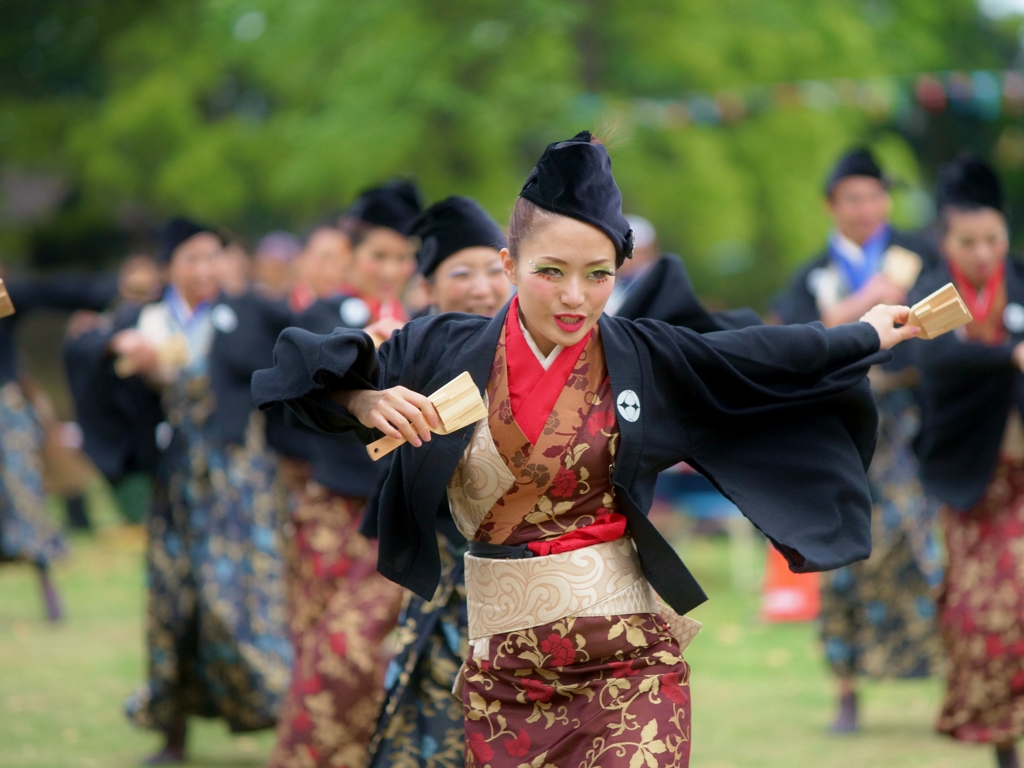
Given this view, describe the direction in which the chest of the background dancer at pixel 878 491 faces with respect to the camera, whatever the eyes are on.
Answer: toward the camera

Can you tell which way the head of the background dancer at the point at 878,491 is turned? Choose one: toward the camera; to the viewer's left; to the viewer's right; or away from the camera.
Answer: toward the camera

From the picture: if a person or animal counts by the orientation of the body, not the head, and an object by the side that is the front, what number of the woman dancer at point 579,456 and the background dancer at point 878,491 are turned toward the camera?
2

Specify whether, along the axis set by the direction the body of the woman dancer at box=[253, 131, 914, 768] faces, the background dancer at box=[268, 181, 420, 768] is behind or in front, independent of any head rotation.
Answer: behind

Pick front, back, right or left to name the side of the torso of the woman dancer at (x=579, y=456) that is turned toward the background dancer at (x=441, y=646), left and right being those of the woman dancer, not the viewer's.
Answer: back

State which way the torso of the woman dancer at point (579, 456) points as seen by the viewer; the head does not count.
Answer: toward the camera

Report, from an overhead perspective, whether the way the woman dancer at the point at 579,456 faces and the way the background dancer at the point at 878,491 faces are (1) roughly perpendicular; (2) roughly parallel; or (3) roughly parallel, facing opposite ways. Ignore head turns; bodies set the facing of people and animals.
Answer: roughly parallel

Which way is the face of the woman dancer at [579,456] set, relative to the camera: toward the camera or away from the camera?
toward the camera

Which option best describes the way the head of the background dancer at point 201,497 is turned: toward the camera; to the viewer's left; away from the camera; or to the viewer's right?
toward the camera

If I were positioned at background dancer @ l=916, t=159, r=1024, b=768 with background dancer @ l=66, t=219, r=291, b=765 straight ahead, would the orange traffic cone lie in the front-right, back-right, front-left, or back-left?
front-right

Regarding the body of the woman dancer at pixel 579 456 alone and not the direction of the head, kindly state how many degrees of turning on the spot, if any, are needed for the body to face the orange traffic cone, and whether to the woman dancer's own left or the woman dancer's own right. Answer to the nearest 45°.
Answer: approximately 180°

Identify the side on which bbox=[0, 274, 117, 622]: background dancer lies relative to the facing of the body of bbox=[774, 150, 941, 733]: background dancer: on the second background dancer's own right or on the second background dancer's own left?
on the second background dancer's own right

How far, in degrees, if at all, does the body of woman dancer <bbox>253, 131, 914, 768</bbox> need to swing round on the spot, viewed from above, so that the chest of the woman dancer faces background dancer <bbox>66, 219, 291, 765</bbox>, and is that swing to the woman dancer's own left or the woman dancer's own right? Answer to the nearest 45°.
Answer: approximately 135° to the woman dancer's own right

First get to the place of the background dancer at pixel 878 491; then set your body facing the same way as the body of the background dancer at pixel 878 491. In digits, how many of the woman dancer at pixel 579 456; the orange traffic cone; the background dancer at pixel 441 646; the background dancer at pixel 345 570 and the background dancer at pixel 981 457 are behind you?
1

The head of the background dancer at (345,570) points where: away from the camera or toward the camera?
toward the camera

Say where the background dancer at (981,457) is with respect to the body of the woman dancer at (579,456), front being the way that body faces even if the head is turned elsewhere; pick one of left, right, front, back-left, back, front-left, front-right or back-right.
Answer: back-left
